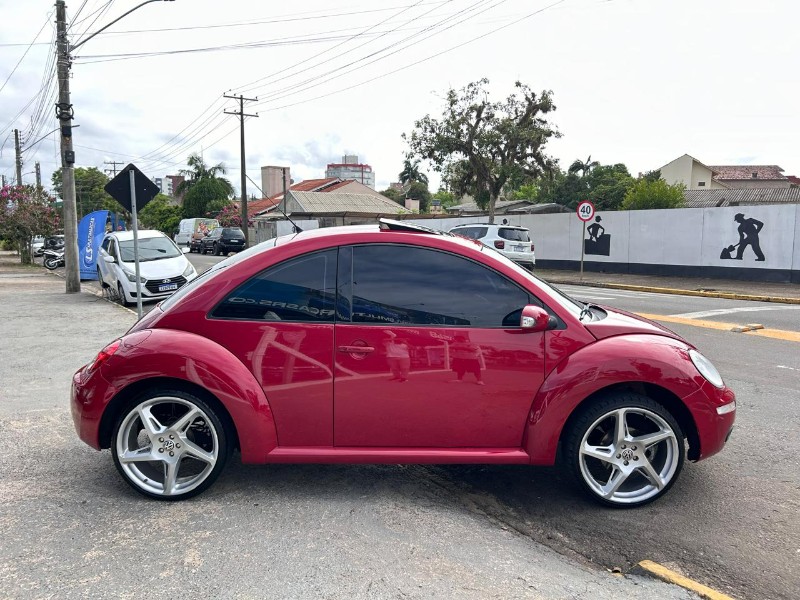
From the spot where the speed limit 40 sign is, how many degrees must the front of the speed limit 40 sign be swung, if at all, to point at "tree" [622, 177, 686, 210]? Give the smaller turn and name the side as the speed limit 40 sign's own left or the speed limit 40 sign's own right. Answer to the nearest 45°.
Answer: approximately 180°

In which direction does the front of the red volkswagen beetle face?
to the viewer's right

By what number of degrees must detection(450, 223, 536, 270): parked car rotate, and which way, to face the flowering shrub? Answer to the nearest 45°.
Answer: approximately 45° to its left

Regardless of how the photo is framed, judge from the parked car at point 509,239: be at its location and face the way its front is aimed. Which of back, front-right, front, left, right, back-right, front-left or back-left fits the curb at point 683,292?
back

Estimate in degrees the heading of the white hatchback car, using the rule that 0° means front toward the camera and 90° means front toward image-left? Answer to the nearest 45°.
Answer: approximately 315°

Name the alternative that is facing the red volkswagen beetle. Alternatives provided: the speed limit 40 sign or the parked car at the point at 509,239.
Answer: the speed limit 40 sign

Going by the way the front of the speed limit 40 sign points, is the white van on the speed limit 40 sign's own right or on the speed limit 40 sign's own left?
on the speed limit 40 sign's own right

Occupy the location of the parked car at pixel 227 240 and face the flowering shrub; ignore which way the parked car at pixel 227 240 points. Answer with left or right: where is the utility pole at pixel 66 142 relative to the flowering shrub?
left

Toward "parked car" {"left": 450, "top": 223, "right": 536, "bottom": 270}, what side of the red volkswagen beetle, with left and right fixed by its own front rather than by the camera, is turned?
left

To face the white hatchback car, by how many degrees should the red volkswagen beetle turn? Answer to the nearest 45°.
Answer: approximately 135° to its left

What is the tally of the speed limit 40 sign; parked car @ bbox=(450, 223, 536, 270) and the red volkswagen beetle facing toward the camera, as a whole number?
1
